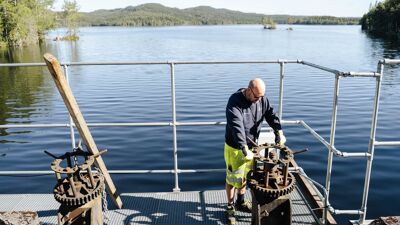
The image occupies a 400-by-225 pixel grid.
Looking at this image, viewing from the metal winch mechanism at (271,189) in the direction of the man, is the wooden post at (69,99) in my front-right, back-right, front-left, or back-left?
front-left

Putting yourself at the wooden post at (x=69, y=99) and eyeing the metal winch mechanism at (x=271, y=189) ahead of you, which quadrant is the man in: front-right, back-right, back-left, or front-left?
front-left

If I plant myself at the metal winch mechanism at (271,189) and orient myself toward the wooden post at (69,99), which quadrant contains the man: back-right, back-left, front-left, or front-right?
front-right

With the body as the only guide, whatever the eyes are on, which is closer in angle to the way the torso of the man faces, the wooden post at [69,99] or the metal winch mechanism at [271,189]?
the metal winch mechanism

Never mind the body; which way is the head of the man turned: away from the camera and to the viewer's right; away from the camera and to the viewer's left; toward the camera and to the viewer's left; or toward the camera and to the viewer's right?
toward the camera and to the viewer's right

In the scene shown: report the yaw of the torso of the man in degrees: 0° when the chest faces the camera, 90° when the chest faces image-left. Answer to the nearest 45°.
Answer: approximately 315°

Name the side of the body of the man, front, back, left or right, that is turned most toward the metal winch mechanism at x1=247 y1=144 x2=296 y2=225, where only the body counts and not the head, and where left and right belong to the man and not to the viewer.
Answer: front
